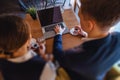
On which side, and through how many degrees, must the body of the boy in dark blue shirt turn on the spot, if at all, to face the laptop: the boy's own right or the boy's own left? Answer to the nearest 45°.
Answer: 0° — they already face it

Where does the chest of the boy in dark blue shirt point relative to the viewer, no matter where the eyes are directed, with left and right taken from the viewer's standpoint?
facing away from the viewer and to the left of the viewer

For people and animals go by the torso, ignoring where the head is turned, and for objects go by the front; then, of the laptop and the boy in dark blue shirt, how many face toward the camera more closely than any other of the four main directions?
1

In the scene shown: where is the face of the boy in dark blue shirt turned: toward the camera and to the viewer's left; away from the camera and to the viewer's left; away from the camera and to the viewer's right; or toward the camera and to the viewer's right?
away from the camera and to the viewer's left

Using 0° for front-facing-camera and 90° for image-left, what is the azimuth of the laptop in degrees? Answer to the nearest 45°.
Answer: approximately 0°

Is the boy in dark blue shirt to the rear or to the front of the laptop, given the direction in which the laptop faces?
to the front
